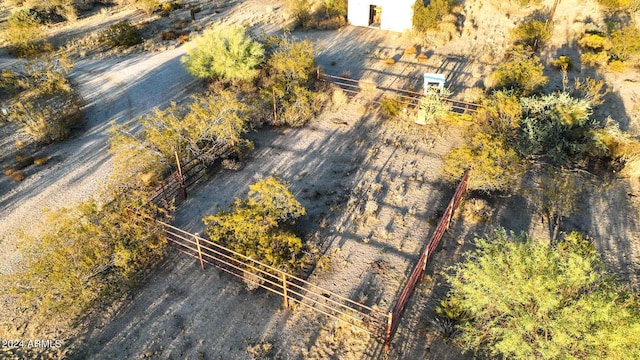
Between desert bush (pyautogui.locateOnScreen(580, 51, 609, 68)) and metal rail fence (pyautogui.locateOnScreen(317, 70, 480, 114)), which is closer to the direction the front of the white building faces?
the metal rail fence

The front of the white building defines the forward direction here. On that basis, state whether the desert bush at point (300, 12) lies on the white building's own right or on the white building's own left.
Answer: on the white building's own right

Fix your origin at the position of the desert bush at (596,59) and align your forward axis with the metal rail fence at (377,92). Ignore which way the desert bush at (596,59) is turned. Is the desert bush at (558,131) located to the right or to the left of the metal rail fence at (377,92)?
left

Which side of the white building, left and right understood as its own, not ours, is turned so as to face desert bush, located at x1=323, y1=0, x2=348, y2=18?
right

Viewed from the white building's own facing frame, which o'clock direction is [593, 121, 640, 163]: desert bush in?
The desert bush is roughly at 11 o'clock from the white building.

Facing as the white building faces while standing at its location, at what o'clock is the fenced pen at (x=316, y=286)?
The fenced pen is roughly at 12 o'clock from the white building.

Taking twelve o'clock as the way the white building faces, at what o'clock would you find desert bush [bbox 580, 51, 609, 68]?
The desert bush is roughly at 10 o'clock from the white building.

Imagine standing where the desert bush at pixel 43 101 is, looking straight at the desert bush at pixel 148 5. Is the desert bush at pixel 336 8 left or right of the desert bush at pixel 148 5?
right

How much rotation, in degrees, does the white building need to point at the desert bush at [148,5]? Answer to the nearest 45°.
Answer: approximately 90° to its right

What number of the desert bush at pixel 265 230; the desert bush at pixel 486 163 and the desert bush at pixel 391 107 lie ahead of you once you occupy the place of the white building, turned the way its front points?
3

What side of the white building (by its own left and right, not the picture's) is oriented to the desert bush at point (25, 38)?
right

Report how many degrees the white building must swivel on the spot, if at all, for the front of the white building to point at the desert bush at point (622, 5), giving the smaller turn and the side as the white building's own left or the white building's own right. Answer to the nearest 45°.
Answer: approximately 90° to the white building's own left

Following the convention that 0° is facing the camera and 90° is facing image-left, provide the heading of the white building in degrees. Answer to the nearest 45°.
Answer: approximately 0°
